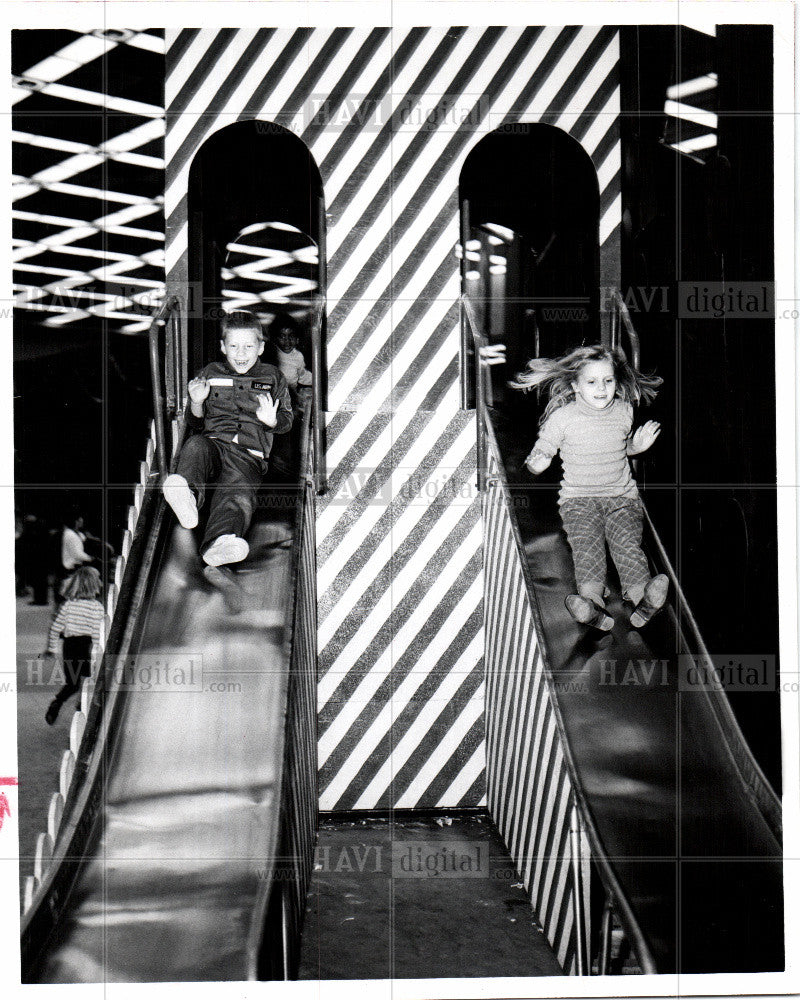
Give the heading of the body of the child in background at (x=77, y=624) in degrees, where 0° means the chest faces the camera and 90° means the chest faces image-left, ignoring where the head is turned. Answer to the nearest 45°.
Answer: approximately 180°

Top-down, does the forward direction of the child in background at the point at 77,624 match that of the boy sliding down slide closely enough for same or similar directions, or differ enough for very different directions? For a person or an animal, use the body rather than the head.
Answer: very different directions

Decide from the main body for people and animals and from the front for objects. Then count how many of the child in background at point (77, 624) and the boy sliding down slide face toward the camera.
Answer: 1

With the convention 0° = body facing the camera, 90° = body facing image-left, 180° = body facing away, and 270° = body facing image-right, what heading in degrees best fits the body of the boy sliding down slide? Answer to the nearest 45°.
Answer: approximately 0°

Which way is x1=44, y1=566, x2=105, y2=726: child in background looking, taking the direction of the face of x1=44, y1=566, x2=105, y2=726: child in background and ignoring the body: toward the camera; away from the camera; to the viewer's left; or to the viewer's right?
away from the camera
